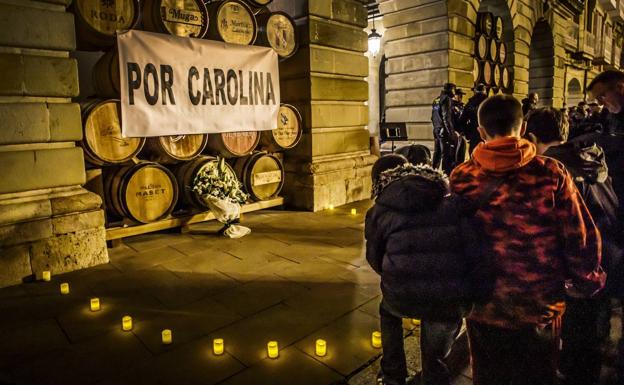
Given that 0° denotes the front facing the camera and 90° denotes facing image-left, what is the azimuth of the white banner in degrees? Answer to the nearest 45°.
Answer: approximately 315°

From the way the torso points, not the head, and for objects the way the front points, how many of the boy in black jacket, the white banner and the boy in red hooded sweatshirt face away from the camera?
2

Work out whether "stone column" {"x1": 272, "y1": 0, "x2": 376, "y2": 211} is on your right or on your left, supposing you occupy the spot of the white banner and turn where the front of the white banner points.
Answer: on your left

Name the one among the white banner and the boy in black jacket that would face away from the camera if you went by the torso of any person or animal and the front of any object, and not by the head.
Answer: the boy in black jacket

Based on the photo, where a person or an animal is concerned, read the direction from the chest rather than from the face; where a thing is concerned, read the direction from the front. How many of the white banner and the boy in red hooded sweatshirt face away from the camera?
1

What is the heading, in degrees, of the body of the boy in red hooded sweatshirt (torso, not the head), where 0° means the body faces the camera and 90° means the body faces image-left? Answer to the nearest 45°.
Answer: approximately 180°

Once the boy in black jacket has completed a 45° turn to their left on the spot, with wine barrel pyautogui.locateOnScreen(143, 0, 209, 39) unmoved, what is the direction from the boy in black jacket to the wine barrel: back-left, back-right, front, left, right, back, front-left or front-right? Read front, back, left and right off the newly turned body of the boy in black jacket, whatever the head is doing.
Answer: front

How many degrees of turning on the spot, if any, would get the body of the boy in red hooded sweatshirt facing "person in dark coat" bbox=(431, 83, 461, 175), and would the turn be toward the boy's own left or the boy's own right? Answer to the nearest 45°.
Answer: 0° — they already face them

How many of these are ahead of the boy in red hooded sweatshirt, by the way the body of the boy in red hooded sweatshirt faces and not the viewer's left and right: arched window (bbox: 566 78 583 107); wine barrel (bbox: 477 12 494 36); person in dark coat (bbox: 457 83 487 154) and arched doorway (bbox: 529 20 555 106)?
4

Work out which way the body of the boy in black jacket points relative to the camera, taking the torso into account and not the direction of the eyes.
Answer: away from the camera

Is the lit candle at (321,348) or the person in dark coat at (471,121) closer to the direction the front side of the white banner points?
the lit candle

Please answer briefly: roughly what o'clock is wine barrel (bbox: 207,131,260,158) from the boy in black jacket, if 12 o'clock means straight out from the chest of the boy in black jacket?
The wine barrel is roughly at 11 o'clock from the boy in black jacket.

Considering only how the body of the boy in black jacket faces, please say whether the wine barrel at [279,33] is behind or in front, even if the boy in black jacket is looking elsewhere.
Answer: in front

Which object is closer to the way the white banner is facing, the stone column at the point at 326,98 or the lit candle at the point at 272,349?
the lit candle

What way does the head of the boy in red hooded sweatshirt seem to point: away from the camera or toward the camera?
away from the camera

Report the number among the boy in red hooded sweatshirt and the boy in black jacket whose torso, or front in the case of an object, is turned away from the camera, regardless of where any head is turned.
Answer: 2
